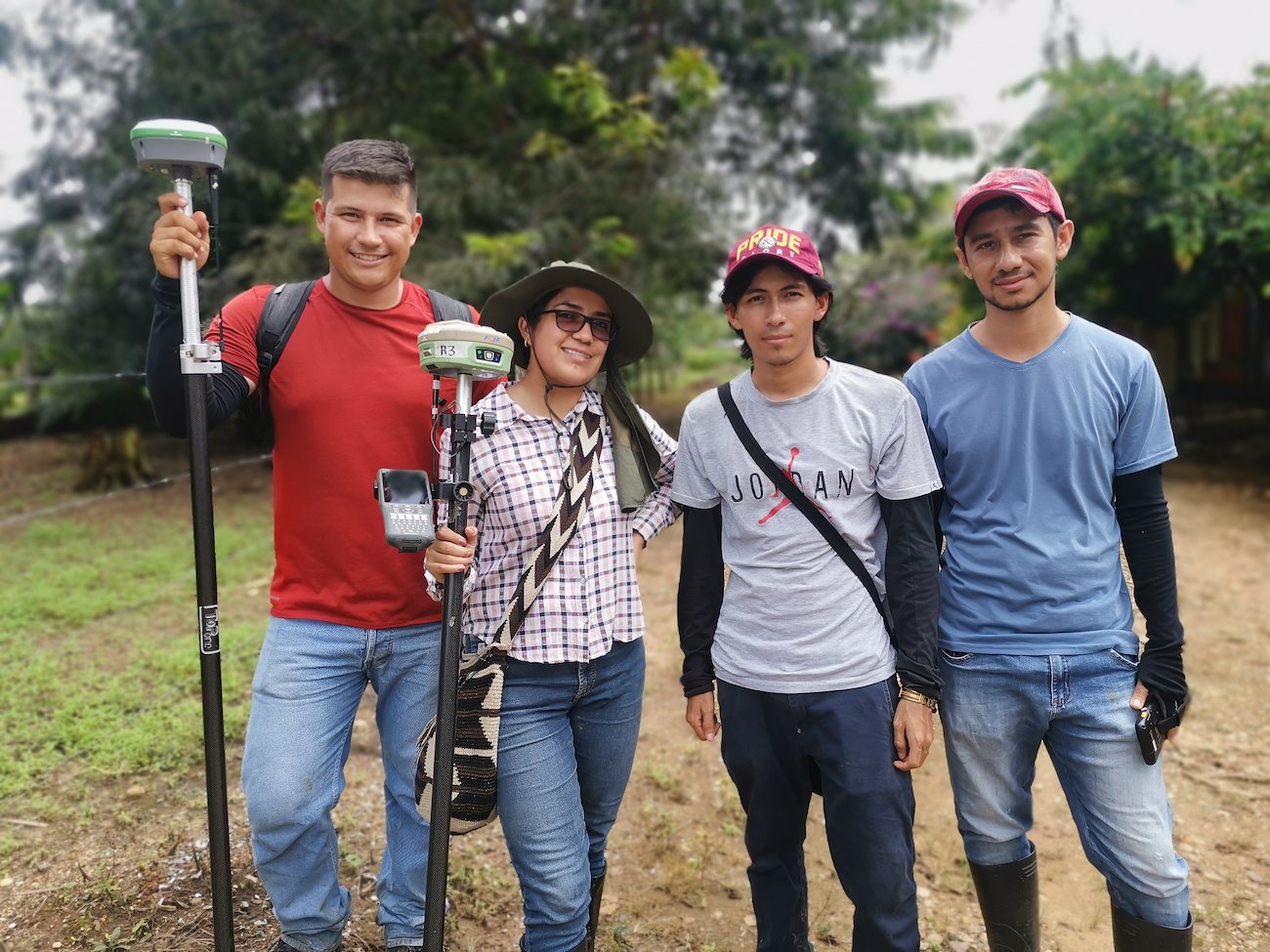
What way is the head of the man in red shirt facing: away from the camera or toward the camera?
toward the camera

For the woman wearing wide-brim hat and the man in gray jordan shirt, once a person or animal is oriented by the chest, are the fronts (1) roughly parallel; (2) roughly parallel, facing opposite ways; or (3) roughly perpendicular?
roughly parallel

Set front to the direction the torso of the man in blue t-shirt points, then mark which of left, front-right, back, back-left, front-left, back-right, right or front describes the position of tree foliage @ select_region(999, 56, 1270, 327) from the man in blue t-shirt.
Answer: back

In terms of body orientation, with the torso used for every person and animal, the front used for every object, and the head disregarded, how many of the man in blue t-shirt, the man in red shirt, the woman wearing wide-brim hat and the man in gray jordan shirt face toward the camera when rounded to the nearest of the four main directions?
4

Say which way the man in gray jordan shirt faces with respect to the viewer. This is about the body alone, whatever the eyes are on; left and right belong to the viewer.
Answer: facing the viewer

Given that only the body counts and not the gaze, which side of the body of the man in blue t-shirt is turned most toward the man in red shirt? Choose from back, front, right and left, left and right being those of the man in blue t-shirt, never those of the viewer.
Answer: right

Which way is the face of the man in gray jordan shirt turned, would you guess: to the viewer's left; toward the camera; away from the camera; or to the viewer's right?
toward the camera

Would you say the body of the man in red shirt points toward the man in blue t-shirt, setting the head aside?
no

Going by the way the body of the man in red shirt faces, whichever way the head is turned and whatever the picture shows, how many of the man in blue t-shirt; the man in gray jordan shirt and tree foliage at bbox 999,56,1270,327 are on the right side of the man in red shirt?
0

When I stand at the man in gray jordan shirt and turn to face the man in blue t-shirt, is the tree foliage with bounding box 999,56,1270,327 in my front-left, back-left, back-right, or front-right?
front-left

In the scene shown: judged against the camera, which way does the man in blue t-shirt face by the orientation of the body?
toward the camera

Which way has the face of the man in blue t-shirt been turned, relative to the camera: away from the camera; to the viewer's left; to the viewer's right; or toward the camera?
toward the camera

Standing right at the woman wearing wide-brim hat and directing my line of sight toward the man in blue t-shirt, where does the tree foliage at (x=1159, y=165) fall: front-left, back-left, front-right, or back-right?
front-left

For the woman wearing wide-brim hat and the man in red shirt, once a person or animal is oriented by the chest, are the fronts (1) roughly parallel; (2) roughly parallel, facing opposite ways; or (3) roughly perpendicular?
roughly parallel

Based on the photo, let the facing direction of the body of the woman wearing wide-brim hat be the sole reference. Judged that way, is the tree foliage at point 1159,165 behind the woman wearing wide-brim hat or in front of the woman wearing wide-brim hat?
behind
